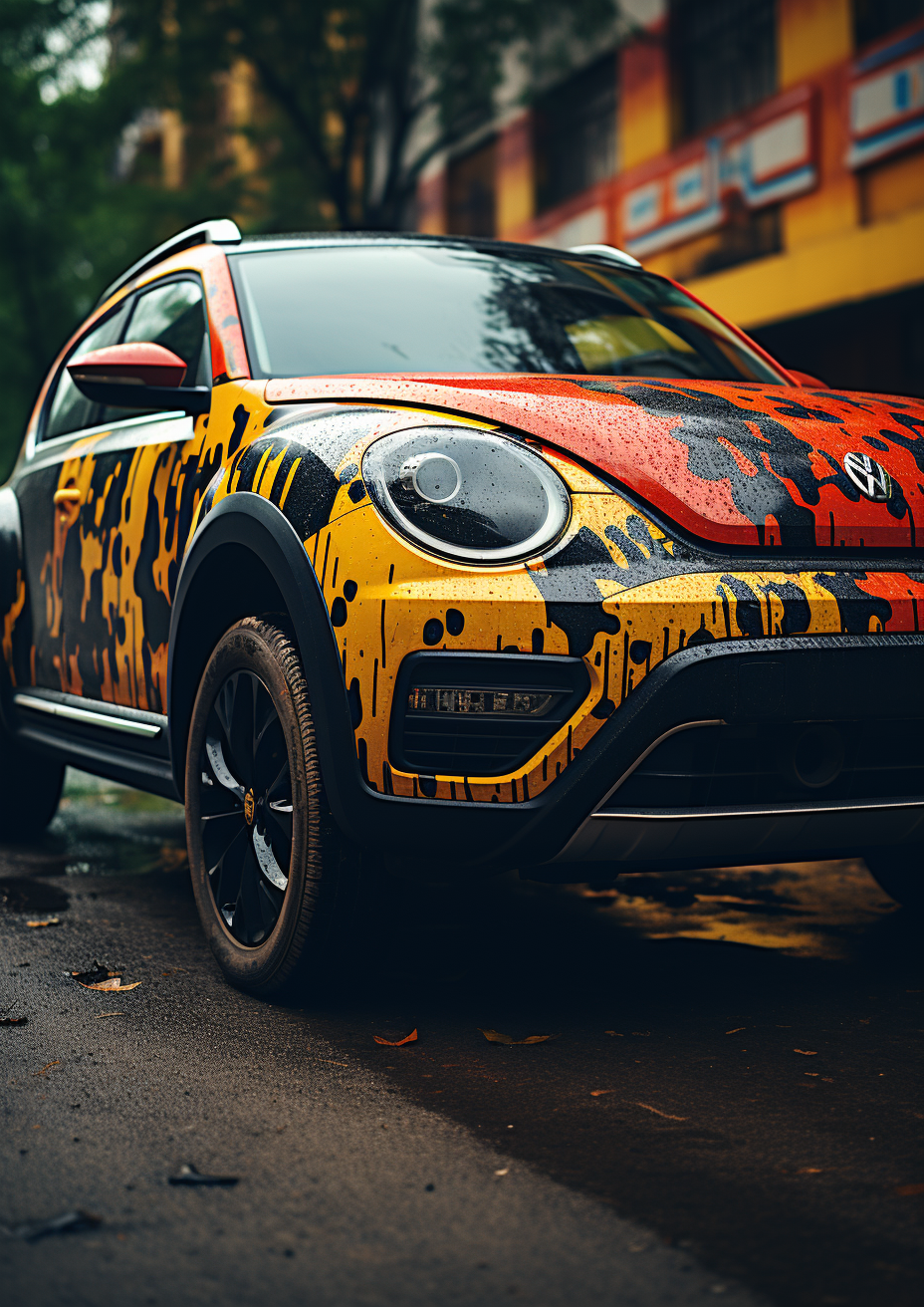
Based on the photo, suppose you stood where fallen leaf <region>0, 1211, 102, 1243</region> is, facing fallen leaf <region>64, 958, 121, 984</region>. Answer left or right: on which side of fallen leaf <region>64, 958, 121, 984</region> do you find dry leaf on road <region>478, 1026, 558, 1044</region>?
right

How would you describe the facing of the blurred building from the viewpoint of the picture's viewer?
facing the viewer and to the left of the viewer

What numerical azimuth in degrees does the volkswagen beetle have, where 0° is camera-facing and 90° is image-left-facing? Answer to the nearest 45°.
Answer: approximately 315°

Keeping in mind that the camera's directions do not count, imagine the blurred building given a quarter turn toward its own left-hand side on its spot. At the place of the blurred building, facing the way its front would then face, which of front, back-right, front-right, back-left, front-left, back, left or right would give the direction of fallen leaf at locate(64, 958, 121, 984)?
front-right

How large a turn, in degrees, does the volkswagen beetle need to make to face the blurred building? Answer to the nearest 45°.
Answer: approximately 135° to its left

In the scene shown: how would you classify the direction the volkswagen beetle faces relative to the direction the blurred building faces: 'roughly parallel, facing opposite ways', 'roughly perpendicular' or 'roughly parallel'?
roughly perpendicular

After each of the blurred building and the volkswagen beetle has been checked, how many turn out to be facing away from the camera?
0

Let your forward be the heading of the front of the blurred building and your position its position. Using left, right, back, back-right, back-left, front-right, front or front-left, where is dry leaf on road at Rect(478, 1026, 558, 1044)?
front-left

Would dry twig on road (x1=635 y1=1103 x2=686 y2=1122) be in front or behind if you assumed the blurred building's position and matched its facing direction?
in front

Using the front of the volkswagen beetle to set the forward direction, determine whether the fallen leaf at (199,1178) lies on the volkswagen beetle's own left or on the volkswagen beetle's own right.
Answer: on the volkswagen beetle's own right

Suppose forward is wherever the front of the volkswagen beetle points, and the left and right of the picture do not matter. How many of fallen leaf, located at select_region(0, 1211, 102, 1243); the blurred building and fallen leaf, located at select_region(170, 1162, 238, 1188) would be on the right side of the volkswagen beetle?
2

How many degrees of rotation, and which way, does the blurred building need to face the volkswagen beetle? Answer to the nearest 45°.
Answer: approximately 45° to its left

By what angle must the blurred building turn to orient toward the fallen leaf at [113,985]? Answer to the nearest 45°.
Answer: approximately 45° to its left
